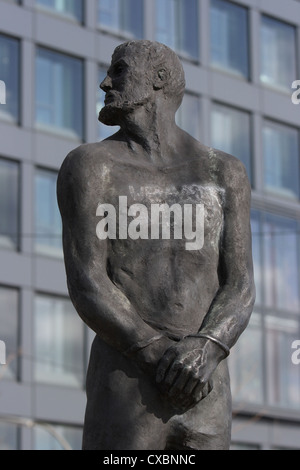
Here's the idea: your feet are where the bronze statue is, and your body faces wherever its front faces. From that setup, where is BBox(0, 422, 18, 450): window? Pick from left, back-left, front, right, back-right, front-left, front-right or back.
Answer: back

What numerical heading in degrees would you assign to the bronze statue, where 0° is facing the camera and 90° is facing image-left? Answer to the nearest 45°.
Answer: approximately 0°
